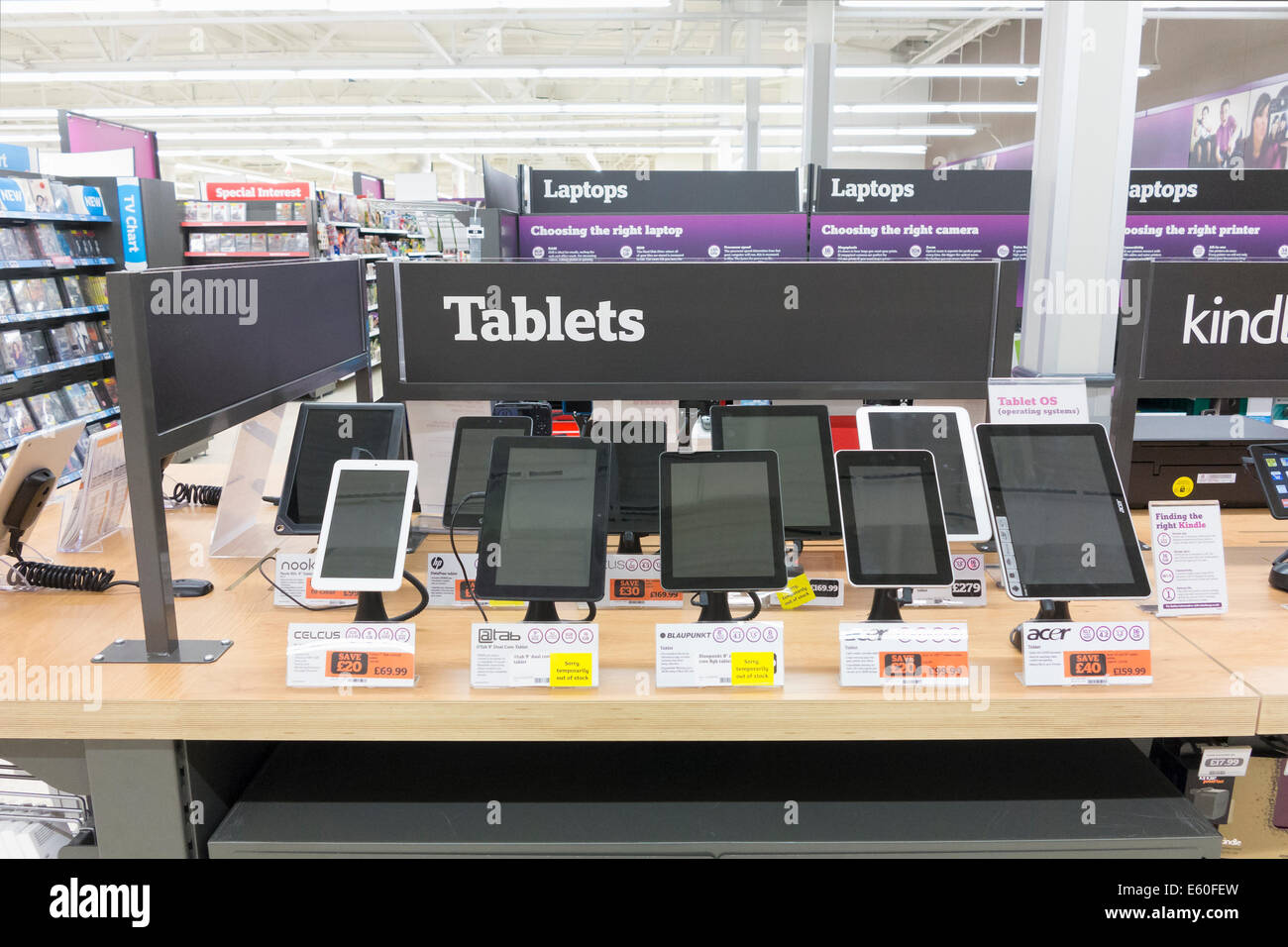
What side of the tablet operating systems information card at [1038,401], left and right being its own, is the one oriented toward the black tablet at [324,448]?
right

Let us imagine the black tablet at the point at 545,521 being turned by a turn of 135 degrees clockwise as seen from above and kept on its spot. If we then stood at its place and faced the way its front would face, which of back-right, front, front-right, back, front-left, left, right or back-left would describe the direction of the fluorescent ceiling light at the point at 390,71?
front-right

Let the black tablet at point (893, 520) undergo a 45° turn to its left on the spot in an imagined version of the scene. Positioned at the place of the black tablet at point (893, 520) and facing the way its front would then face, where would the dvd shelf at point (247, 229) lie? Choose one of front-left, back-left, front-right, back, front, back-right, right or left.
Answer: back

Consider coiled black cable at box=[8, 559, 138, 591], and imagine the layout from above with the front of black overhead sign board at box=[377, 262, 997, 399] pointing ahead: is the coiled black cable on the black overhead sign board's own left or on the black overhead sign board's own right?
on the black overhead sign board's own right

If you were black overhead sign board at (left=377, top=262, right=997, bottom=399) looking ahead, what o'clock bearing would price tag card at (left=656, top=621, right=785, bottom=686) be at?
The price tag card is roughly at 12 o'clock from the black overhead sign board.
